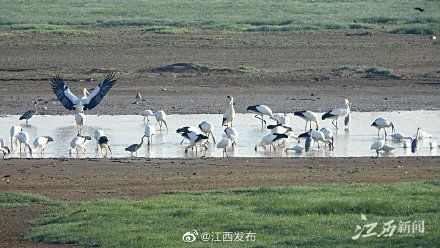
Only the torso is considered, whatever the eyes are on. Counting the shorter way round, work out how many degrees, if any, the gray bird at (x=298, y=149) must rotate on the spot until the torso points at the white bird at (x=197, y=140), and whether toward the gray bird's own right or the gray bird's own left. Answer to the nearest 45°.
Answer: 0° — it already faces it

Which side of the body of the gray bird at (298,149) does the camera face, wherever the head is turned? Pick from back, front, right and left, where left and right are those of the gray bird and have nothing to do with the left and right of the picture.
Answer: left

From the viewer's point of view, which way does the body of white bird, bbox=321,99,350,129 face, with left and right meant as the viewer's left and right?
facing to the right of the viewer

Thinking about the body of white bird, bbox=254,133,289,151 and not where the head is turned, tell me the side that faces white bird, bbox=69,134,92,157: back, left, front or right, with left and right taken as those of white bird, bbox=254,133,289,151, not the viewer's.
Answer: front

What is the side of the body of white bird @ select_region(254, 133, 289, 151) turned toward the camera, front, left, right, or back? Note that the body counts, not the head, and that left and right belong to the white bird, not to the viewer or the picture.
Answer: left

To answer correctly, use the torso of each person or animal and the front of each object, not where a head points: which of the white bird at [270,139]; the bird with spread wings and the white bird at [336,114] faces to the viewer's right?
the white bird at [336,114]

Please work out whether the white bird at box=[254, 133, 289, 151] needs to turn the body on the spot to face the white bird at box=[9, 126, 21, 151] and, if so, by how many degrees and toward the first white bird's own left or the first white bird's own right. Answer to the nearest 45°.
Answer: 0° — it already faces it

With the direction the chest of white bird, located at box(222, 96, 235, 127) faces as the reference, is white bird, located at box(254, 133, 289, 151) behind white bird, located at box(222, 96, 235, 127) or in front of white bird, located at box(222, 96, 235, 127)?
in front

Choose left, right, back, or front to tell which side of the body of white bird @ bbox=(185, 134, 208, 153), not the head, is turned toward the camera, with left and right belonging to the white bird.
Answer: left

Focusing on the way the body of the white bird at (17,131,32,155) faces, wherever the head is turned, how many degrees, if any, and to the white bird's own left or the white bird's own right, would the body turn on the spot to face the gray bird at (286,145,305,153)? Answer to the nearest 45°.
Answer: approximately 45° to the white bird's own left
